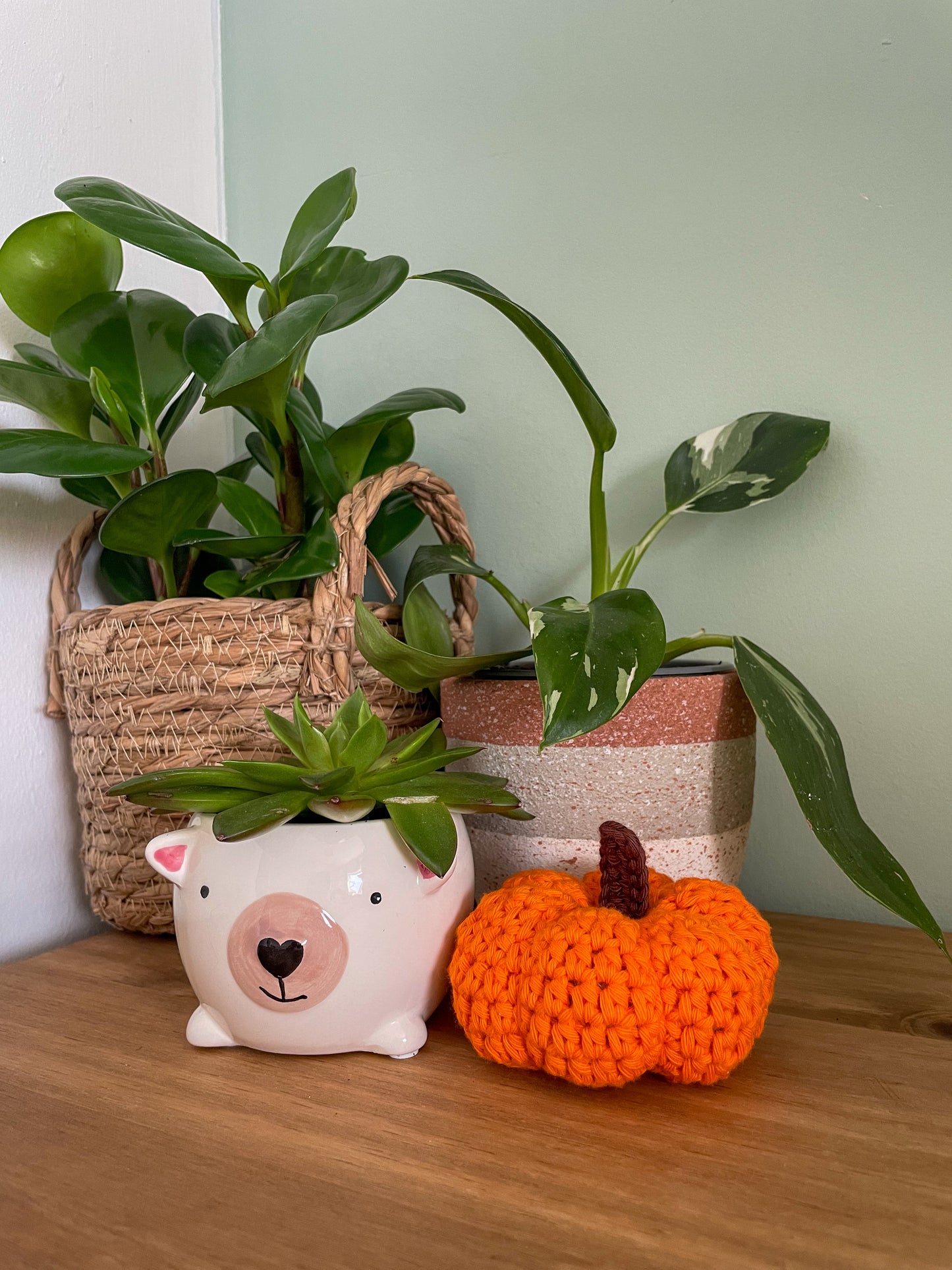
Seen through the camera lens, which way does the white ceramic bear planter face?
facing the viewer
